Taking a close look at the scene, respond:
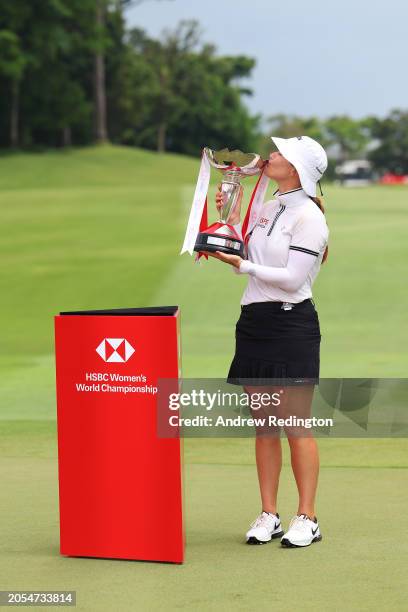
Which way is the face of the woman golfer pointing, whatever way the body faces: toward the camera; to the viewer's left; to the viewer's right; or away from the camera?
to the viewer's left

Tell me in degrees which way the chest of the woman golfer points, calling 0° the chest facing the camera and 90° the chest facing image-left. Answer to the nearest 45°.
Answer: approximately 45°

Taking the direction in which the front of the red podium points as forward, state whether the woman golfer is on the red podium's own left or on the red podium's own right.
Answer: on the red podium's own left
